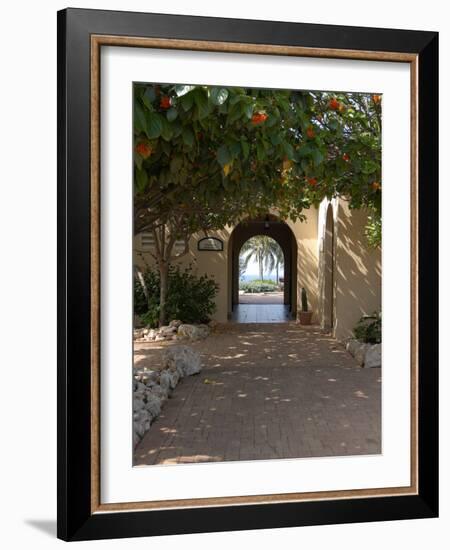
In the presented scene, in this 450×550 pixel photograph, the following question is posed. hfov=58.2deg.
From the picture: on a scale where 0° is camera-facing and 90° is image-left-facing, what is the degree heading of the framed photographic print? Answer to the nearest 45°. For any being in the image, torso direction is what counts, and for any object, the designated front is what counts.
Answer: approximately 315°
